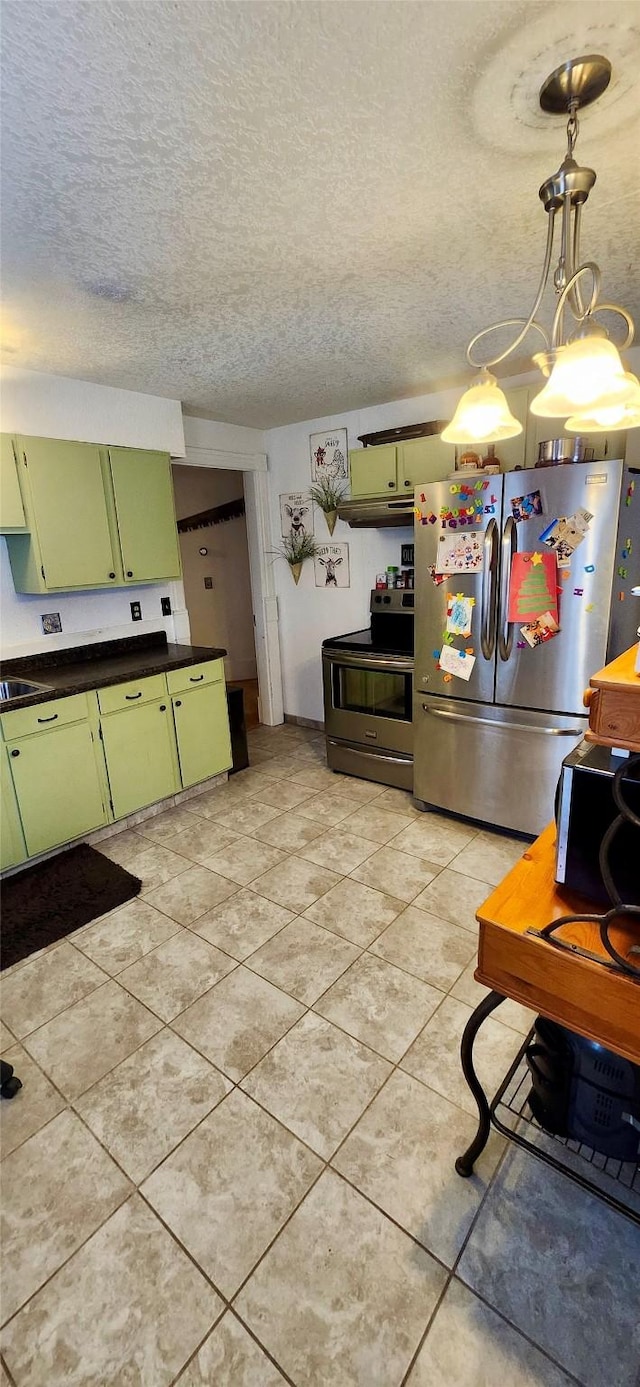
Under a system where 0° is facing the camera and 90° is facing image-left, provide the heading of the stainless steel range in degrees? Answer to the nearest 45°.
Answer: approximately 45°

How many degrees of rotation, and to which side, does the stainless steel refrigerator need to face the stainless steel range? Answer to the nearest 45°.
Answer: approximately 90° to its right

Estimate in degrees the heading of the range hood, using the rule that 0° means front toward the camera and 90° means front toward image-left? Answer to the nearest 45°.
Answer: approximately 45°

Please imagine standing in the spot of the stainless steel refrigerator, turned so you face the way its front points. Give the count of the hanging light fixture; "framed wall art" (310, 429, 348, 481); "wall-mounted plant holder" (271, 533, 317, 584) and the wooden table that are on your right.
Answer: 2

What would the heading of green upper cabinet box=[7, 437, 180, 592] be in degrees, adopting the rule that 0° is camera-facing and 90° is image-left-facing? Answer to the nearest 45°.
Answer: approximately 315°

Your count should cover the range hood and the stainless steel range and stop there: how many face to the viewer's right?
0

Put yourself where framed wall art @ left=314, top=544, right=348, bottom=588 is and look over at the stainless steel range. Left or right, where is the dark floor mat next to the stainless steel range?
right

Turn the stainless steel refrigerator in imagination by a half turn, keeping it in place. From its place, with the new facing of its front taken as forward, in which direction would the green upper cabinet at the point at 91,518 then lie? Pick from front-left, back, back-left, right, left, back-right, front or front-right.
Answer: back-left

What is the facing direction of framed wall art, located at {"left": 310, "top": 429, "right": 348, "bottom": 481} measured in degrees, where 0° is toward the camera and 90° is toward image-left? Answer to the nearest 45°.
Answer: approximately 45°

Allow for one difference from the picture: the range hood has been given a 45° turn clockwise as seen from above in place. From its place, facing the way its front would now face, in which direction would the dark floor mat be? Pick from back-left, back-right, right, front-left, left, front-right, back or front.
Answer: front-left

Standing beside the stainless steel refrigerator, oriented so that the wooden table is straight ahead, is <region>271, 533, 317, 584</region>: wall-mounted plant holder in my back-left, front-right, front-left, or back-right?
back-right

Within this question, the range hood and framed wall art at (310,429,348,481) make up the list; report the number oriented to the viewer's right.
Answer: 0
